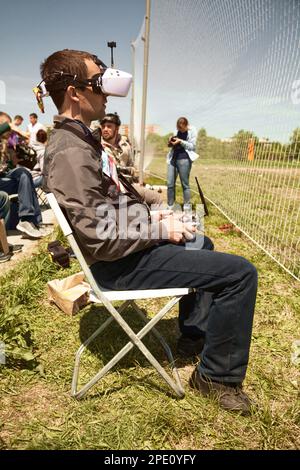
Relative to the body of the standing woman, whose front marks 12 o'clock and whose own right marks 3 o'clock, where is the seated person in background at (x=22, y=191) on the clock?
The seated person in background is roughly at 12 o'clock from the standing woman.

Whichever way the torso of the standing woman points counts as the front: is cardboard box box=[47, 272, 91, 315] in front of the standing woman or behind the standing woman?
in front

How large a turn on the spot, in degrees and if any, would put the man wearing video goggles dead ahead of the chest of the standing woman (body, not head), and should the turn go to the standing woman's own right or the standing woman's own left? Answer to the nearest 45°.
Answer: approximately 45° to the standing woman's own left

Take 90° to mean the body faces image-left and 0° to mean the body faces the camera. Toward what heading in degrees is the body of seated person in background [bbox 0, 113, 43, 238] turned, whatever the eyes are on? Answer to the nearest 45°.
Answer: approximately 270°

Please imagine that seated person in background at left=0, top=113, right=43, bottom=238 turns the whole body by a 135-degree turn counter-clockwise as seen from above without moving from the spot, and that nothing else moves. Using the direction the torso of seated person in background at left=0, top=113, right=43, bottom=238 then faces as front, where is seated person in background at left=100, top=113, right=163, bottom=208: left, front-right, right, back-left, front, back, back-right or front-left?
back-right

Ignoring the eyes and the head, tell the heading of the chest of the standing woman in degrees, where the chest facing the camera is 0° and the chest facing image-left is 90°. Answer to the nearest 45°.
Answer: approximately 45°

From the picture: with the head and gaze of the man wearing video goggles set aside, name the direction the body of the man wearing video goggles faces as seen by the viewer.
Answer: to the viewer's right

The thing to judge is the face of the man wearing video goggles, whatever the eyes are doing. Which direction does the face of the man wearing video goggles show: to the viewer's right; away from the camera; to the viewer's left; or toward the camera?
to the viewer's right

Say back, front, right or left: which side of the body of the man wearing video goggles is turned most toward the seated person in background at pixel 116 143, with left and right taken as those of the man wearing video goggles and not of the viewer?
left

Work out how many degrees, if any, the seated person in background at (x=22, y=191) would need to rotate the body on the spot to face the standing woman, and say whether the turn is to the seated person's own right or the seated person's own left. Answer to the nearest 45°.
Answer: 0° — they already face them

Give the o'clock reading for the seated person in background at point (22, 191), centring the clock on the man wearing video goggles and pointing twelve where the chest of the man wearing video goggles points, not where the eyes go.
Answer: The seated person in background is roughly at 8 o'clock from the man wearing video goggles.

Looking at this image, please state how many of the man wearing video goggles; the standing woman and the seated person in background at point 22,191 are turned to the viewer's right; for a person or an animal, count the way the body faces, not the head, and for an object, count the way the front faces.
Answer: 2
